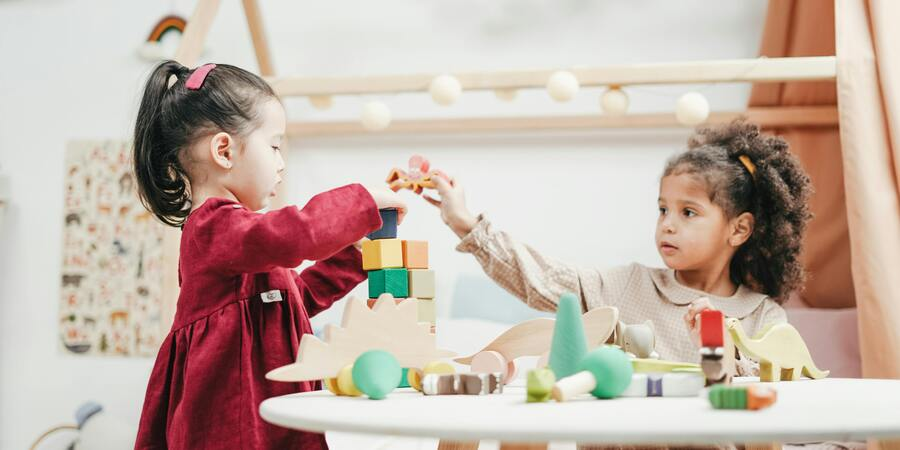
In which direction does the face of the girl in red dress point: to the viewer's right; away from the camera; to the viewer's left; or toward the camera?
to the viewer's right

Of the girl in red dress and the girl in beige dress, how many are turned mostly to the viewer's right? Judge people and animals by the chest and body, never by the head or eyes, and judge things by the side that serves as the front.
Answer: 1

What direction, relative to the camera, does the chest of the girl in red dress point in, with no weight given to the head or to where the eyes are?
to the viewer's right

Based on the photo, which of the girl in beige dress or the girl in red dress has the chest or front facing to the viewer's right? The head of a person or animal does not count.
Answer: the girl in red dress

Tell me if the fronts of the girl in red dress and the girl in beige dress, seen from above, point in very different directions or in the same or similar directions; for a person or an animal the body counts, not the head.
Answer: very different directions

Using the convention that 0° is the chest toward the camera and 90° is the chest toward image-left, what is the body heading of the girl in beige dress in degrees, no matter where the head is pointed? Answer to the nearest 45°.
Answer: approximately 45°

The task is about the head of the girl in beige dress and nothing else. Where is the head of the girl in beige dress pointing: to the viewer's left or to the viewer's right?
to the viewer's left

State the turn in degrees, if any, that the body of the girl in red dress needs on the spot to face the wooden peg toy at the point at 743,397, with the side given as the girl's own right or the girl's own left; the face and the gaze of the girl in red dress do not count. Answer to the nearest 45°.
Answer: approximately 45° to the girl's own right

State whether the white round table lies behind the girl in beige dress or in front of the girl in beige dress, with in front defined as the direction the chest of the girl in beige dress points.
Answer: in front

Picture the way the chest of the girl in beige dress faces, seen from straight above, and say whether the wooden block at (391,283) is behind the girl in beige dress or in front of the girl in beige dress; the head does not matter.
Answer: in front
